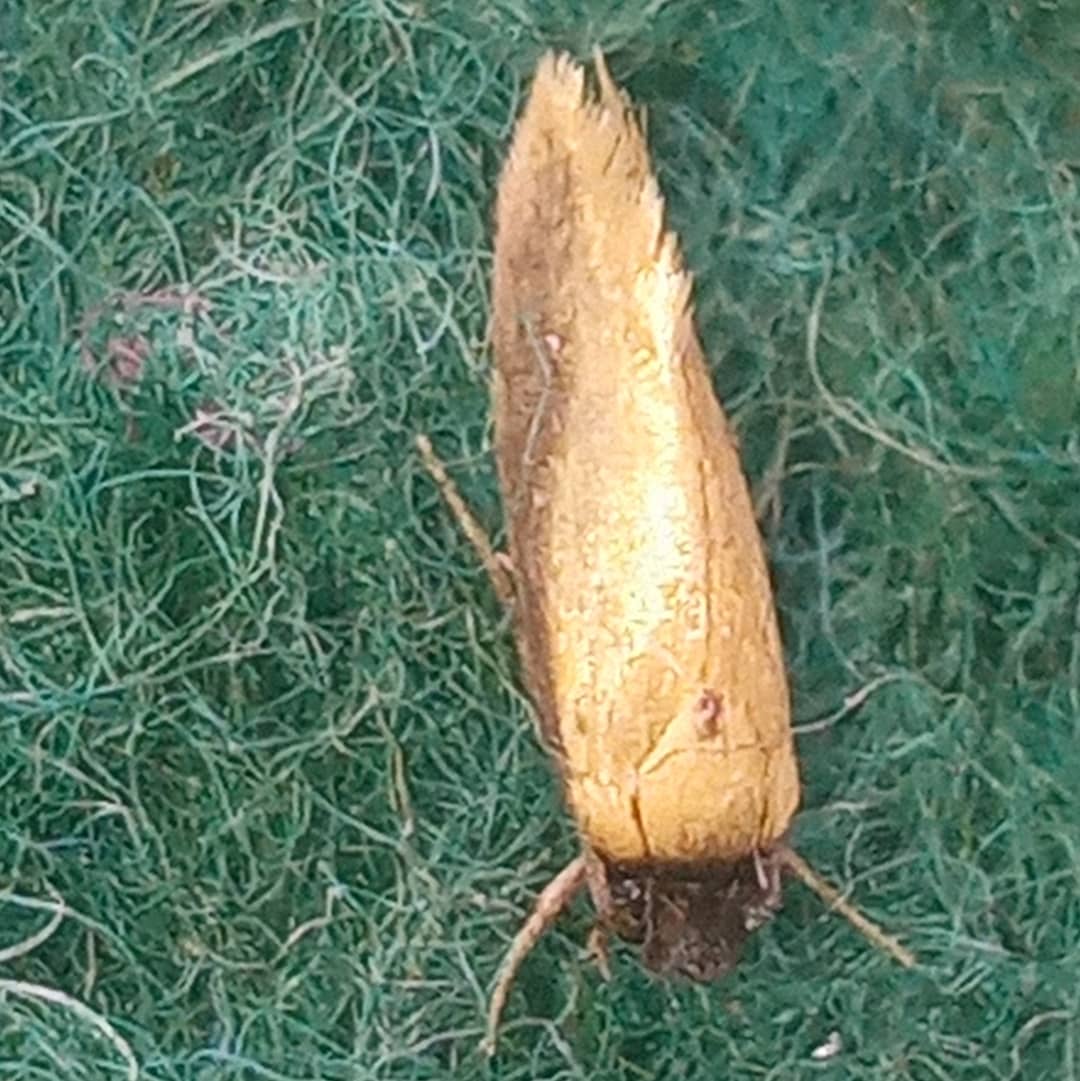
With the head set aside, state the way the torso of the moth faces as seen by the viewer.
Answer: toward the camera
